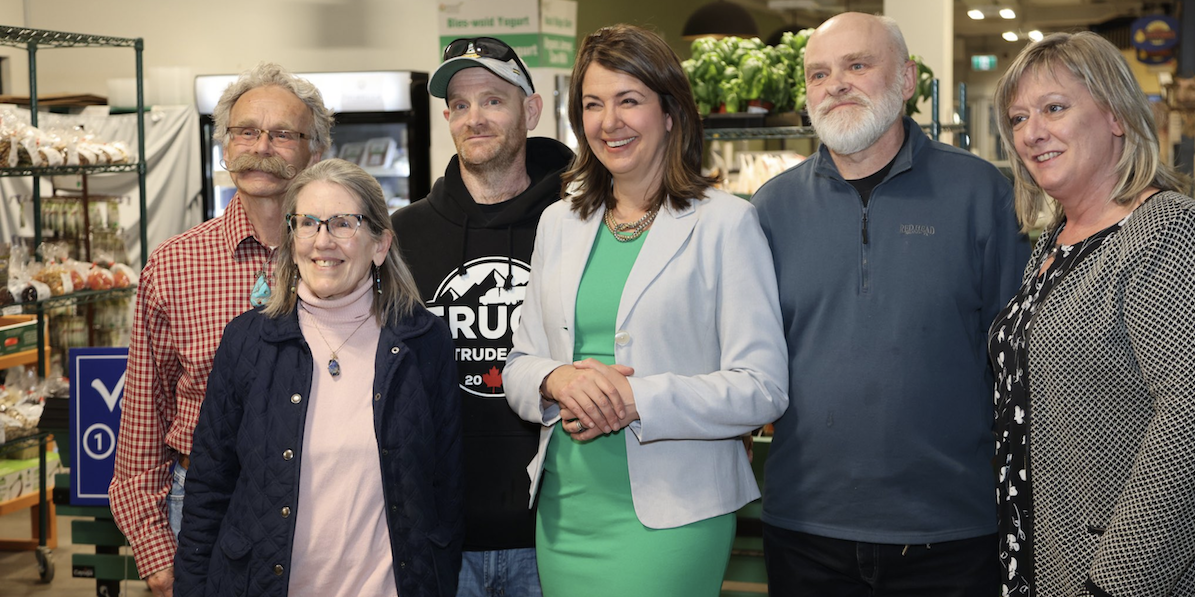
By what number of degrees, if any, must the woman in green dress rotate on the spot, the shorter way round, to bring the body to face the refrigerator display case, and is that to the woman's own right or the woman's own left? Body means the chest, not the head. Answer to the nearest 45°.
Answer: approximately 135° to the woman's own right

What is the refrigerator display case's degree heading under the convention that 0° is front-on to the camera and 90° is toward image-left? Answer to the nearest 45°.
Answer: approximately 0°

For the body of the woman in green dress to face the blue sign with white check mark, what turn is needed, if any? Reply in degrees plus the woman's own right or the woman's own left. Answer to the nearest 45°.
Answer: approximately 90° to the woman's own right

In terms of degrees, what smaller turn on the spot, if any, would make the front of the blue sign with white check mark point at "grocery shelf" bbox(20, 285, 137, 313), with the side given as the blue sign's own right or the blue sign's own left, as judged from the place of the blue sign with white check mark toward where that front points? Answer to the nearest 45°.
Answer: approximately 180°

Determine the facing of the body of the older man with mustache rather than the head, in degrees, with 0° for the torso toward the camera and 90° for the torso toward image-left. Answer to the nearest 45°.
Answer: approximately 315°

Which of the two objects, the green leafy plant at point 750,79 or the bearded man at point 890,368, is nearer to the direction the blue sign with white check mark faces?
the bearded man

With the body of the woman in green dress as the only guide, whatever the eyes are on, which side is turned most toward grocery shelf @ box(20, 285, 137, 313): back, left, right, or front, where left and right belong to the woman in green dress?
right

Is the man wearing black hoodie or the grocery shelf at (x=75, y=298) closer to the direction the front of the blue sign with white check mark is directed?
the man wearing black hoodie
